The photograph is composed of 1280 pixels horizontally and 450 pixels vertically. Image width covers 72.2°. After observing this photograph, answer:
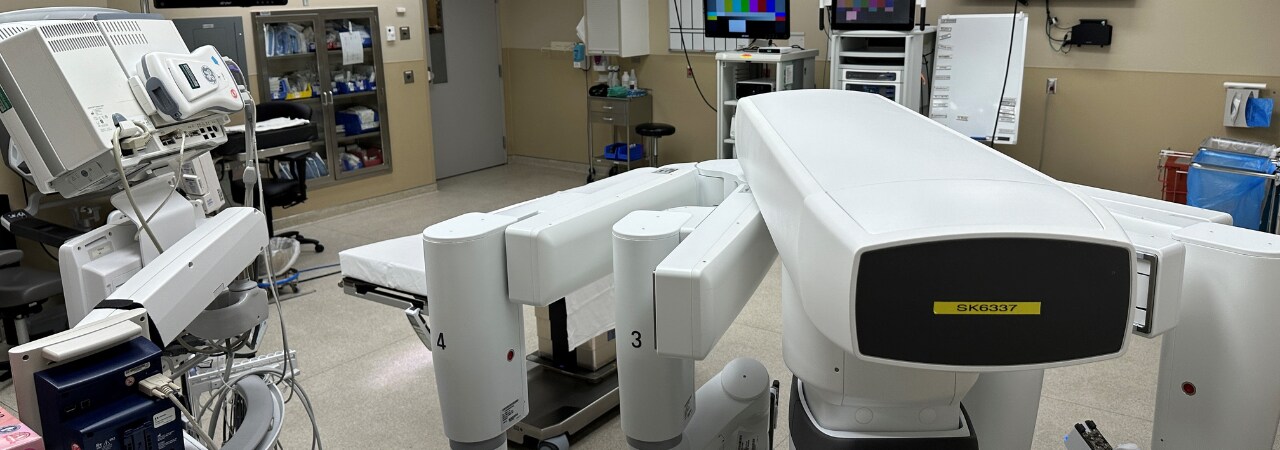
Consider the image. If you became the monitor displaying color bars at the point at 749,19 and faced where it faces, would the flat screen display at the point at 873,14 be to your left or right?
on your left

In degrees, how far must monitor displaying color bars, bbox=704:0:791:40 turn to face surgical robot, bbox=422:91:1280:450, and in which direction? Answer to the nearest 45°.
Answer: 0° — it already faces it

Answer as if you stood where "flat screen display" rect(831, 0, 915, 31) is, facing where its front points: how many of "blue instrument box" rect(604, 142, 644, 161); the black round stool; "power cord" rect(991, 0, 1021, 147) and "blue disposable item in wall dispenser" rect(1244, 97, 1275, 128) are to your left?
2

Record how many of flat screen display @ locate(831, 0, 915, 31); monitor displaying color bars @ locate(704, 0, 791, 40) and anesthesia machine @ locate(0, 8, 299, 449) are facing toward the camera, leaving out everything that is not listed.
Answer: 2

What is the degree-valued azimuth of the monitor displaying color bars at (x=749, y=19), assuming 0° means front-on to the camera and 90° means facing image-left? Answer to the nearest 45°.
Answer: approximately 0°

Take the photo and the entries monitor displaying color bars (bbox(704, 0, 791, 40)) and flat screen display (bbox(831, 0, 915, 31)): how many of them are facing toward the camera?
2

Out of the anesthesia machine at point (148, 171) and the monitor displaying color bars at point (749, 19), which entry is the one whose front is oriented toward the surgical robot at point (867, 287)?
the monitor displaying color bars

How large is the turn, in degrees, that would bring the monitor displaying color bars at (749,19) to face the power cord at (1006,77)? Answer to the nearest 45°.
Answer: approximately 45° to its left

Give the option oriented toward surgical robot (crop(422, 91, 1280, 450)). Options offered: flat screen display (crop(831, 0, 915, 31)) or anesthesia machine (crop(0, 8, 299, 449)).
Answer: the flat screen display
